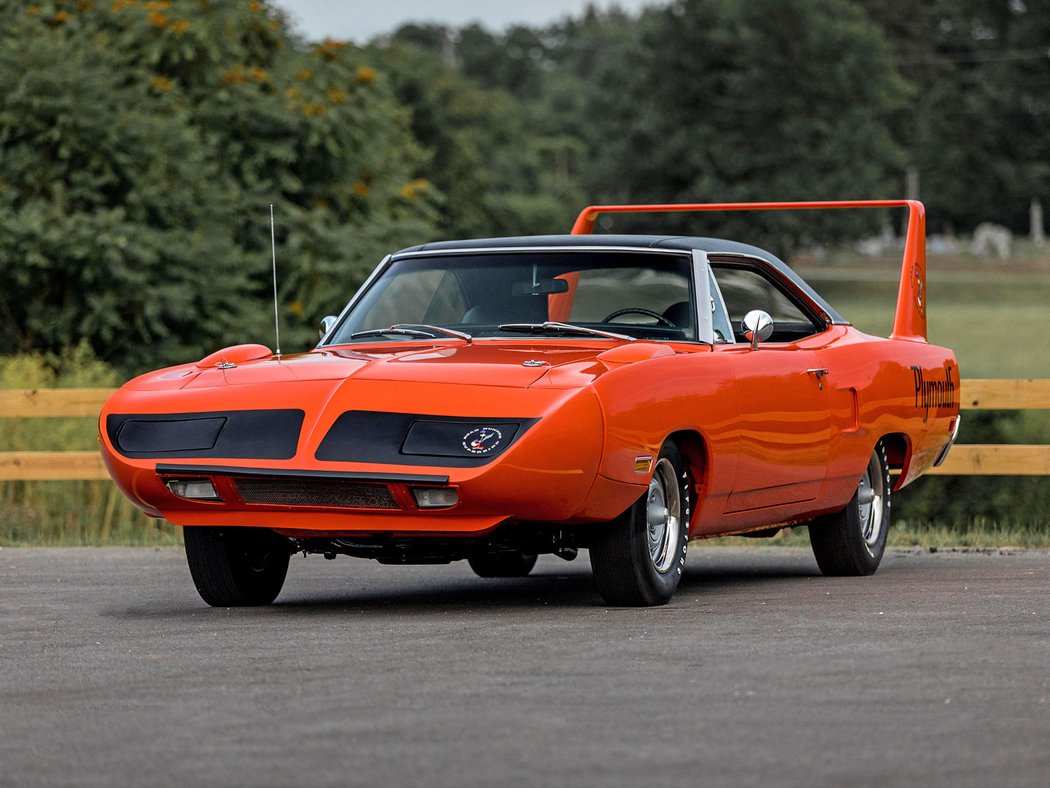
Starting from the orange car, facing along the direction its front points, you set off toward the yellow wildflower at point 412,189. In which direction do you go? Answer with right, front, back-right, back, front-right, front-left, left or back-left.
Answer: back-right

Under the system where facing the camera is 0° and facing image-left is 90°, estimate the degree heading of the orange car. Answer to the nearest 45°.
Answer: approximately 45°

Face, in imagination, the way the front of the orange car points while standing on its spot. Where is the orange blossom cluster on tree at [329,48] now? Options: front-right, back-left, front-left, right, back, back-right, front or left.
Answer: back-right

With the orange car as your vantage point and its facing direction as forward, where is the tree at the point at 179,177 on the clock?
The tree is roughly at 4 o'clock from the orange car.
